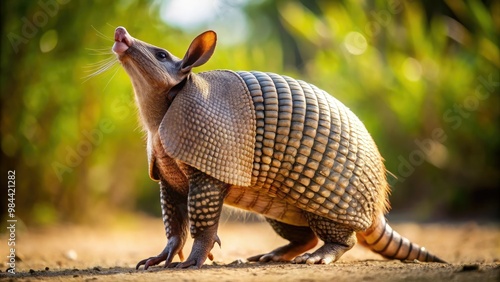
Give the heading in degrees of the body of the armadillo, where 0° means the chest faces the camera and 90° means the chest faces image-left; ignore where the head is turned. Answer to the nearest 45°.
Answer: approximately 90°
